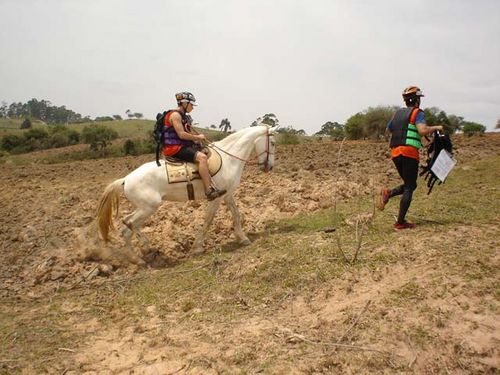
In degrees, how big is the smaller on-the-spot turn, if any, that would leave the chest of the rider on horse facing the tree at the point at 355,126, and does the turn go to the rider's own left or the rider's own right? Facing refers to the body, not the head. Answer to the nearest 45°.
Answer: approximately 45° to the rider's own left

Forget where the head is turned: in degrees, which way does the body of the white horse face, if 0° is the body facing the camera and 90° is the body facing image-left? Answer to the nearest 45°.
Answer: approximately 270°

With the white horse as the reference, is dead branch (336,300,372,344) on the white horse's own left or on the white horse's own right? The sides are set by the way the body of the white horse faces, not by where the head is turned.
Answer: on the white horse's own right

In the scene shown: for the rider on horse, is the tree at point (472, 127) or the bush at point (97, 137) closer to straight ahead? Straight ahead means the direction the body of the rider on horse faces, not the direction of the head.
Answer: the tree

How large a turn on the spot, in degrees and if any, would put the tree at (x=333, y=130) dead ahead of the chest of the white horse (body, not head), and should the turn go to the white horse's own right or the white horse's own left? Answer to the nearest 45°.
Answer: approximately 45° to the white horse's own left

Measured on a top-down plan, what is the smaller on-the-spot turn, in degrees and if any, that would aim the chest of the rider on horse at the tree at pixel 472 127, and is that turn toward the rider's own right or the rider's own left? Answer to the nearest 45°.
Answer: approximately 45° to the rider's own left

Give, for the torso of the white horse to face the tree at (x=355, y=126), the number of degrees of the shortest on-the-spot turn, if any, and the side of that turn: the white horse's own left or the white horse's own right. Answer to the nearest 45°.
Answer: approximately 45° to the white horse's own left

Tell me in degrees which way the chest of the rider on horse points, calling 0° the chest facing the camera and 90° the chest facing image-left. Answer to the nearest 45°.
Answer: approximately 270°

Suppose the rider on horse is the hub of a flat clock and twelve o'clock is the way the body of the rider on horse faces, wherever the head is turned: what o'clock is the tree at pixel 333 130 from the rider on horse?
The tree is roughly at 10 o'clock from the rider on horse.

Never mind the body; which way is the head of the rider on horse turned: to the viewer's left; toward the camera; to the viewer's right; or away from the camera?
to the viewer's right
